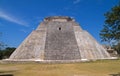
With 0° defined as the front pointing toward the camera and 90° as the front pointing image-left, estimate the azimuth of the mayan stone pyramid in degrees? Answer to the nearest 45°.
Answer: approximately 0°
